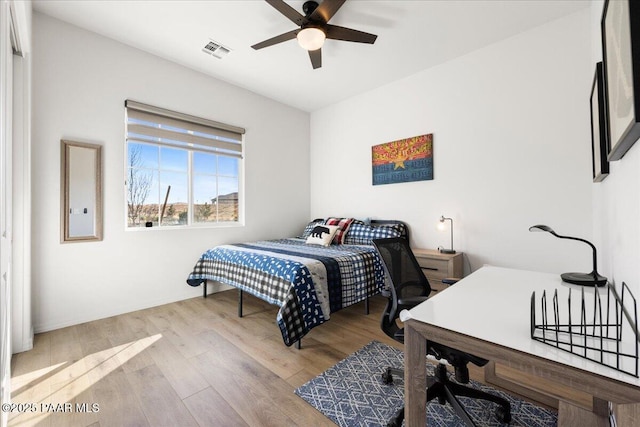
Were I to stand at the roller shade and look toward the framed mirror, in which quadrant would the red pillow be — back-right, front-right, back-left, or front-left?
back-left

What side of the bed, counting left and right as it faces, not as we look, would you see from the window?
right

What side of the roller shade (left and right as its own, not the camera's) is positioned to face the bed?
front

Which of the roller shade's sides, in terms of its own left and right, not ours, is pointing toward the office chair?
front

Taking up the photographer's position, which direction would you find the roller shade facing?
facing the viewer and to the right of the viewer

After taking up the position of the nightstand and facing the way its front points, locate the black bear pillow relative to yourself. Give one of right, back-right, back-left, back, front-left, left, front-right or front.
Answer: front-right

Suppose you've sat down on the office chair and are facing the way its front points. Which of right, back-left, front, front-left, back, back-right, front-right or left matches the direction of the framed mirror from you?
back-right
